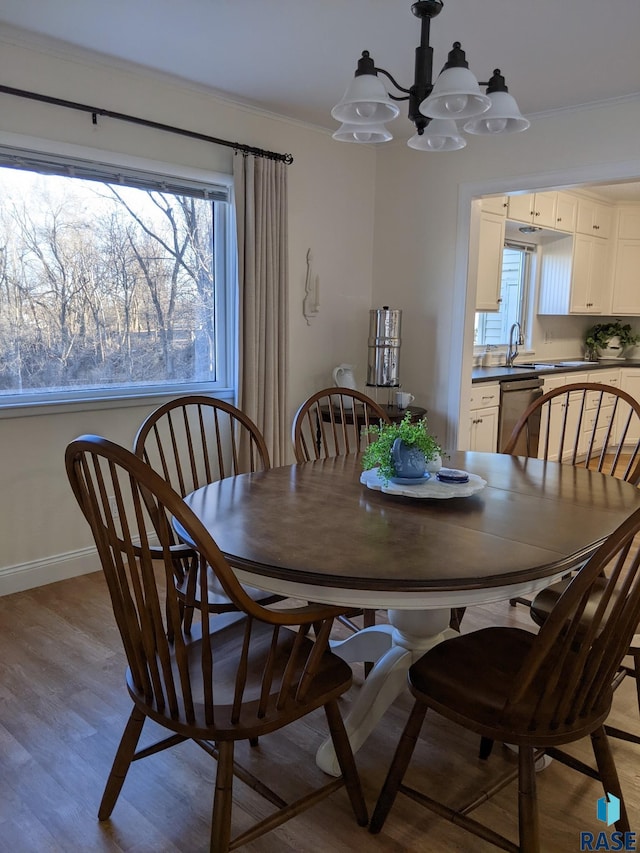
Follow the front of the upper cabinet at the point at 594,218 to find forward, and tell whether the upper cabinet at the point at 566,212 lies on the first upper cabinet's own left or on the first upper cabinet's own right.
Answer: on the first upper cabinet's own right

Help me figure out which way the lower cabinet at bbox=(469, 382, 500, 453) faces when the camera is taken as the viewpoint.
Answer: facing the viewer and to the right of the viewer

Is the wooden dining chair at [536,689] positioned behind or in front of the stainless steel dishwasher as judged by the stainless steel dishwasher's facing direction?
in front

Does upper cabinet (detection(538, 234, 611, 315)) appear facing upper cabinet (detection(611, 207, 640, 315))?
no

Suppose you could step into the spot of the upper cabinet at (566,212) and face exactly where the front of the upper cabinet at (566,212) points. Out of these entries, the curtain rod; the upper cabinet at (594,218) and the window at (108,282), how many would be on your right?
2

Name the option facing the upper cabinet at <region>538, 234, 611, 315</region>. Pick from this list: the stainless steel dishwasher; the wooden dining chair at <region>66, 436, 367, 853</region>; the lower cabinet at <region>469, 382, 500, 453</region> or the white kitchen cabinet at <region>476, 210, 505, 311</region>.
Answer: the wooden dining chair

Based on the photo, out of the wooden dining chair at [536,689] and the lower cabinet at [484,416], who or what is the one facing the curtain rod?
the wooden dining chair

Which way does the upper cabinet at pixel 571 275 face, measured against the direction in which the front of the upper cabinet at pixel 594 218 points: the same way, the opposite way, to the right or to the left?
the same way

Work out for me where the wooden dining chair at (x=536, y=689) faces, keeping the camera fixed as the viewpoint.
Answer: facing away from the viewer and to the left of the viewer

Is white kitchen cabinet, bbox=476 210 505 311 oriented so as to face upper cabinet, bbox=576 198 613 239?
no

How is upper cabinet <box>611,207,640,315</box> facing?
toward the camera

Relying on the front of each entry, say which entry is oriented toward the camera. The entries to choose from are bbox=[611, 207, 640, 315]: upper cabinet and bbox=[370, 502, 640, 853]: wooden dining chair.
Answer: the upper cabinet

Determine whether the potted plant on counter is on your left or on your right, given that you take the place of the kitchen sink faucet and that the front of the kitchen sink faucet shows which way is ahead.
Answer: on your left

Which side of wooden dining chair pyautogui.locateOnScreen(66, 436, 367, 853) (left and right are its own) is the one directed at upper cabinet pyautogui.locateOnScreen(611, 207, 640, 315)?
front

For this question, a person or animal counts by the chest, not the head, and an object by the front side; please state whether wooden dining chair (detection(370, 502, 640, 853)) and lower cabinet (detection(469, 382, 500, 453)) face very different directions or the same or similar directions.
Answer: very different directions

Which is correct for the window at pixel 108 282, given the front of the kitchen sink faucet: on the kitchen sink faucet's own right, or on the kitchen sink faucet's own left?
on the kitchen sink faucet's own right

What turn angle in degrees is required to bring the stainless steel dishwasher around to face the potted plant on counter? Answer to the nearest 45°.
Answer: approximately 135° to its left

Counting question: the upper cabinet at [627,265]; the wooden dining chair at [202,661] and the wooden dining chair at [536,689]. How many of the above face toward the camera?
1
